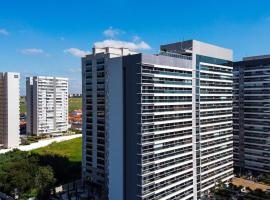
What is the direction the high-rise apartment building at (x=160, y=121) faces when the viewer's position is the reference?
facing the viewer and to the right of the viewer
